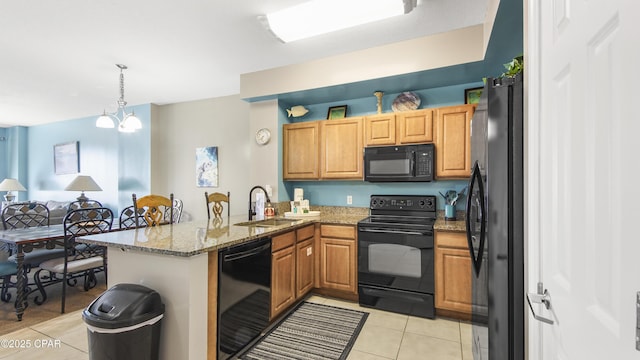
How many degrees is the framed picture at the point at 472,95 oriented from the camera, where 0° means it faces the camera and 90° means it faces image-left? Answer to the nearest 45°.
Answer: approximately 0°

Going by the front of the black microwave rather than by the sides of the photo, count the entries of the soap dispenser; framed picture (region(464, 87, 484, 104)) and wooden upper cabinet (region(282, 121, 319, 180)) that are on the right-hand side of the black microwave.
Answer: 2

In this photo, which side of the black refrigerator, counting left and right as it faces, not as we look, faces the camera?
left

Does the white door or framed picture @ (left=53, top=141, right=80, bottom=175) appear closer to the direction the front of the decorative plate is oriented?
the white door

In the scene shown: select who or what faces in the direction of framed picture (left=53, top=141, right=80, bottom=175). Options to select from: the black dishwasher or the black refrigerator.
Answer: the black refrigerator

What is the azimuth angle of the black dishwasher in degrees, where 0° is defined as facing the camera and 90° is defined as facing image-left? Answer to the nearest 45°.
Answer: approximately 315°

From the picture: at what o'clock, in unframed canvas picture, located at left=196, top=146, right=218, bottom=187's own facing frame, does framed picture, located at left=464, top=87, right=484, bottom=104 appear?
framed picture, located at left=464, top=87, right=484, bottom=104 is roughly at 9 o'clock from unframed canvas picture, located at left=196, top=146, right=218, bottom=187.

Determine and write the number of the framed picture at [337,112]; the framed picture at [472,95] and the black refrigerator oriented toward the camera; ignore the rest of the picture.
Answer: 2

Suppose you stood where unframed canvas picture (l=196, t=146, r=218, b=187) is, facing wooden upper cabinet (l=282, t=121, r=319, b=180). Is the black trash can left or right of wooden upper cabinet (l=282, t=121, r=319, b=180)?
right

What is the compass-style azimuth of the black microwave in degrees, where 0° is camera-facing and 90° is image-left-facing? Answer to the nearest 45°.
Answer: approximately 0°

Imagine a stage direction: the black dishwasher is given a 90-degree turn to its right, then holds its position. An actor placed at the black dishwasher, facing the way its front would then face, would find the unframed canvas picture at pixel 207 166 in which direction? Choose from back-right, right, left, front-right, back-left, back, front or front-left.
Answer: back-right
